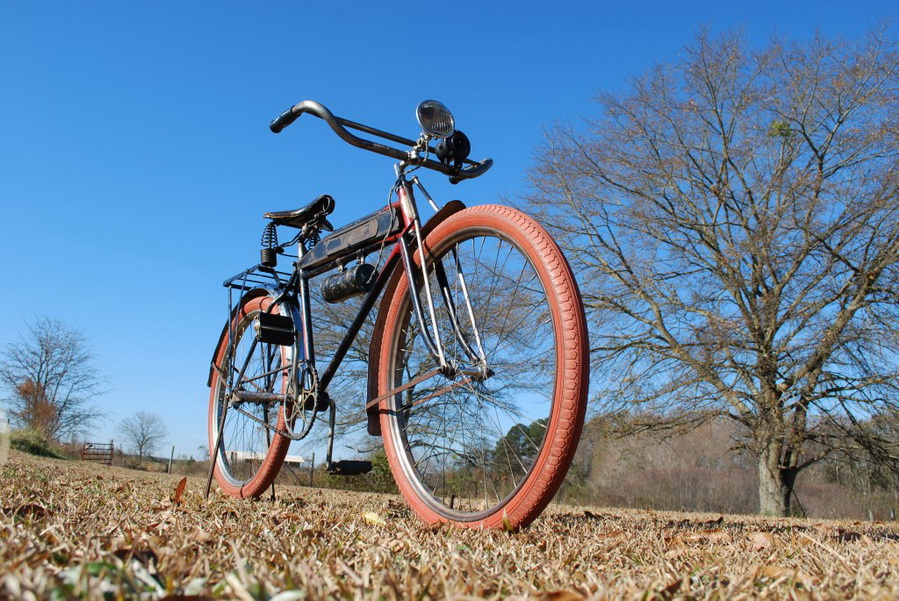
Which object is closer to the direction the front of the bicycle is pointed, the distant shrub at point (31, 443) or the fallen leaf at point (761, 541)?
the fallen leaf

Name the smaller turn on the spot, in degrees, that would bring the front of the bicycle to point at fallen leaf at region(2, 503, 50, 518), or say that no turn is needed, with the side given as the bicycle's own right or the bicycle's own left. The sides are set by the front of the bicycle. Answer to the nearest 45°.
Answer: approximately 90° to the bicycle's own right

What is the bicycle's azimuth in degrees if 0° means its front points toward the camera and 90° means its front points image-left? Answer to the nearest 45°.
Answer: approximately 315°

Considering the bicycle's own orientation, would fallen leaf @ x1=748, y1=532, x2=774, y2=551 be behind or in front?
in front

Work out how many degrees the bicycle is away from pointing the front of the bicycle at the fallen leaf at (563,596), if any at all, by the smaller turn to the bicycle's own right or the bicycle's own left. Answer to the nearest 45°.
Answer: approximately 45° to the bicycle's own right

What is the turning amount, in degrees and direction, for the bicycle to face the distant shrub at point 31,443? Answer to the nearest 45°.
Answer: approximately 180°
